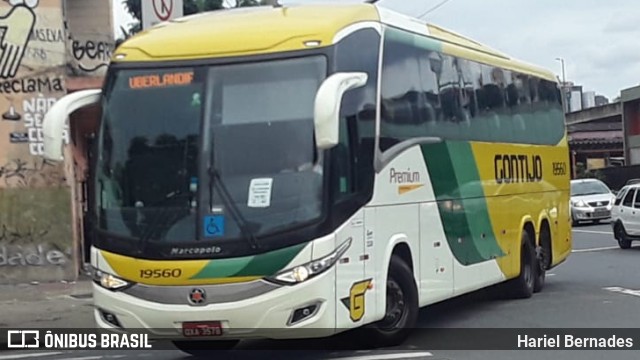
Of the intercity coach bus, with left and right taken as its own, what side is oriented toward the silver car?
back

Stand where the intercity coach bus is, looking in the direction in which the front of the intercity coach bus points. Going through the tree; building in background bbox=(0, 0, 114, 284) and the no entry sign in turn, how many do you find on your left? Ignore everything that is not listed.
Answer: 0

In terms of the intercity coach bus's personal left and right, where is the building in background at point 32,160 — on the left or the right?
on its right

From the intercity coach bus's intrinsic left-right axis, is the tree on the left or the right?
on its right

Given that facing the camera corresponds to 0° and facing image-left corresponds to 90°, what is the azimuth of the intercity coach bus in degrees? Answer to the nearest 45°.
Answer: approximately 45°
